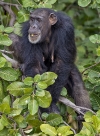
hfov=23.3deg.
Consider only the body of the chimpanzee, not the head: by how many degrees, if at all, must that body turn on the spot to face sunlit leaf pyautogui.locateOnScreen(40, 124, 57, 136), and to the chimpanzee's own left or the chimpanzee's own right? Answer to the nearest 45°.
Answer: approximately 45° to the chimpanzee's own left

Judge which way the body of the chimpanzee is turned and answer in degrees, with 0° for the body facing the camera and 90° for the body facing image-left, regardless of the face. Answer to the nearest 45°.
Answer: approximately 45°

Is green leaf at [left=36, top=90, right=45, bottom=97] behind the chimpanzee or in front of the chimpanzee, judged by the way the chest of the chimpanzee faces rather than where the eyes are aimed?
in front

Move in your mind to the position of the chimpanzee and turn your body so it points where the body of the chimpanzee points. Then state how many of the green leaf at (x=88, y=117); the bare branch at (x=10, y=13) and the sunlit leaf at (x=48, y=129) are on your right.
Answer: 1

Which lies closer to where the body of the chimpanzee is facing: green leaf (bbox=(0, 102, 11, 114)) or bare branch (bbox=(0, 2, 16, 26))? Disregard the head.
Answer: the green leaf

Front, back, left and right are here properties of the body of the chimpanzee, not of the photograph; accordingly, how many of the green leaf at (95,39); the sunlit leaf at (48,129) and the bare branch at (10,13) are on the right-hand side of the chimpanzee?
1

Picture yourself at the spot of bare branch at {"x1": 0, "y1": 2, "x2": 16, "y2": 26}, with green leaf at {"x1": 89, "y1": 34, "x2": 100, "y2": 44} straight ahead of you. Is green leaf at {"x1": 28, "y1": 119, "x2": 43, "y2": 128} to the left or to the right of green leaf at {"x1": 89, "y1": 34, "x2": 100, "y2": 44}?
right

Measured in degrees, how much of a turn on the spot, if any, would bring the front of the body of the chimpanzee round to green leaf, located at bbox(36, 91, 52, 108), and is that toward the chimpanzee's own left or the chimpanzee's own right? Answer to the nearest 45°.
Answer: approximately 45° to the chimpanzee's own left

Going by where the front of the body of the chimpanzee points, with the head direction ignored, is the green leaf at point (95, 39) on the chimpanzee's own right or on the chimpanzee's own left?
on the chimpanzee's own left
